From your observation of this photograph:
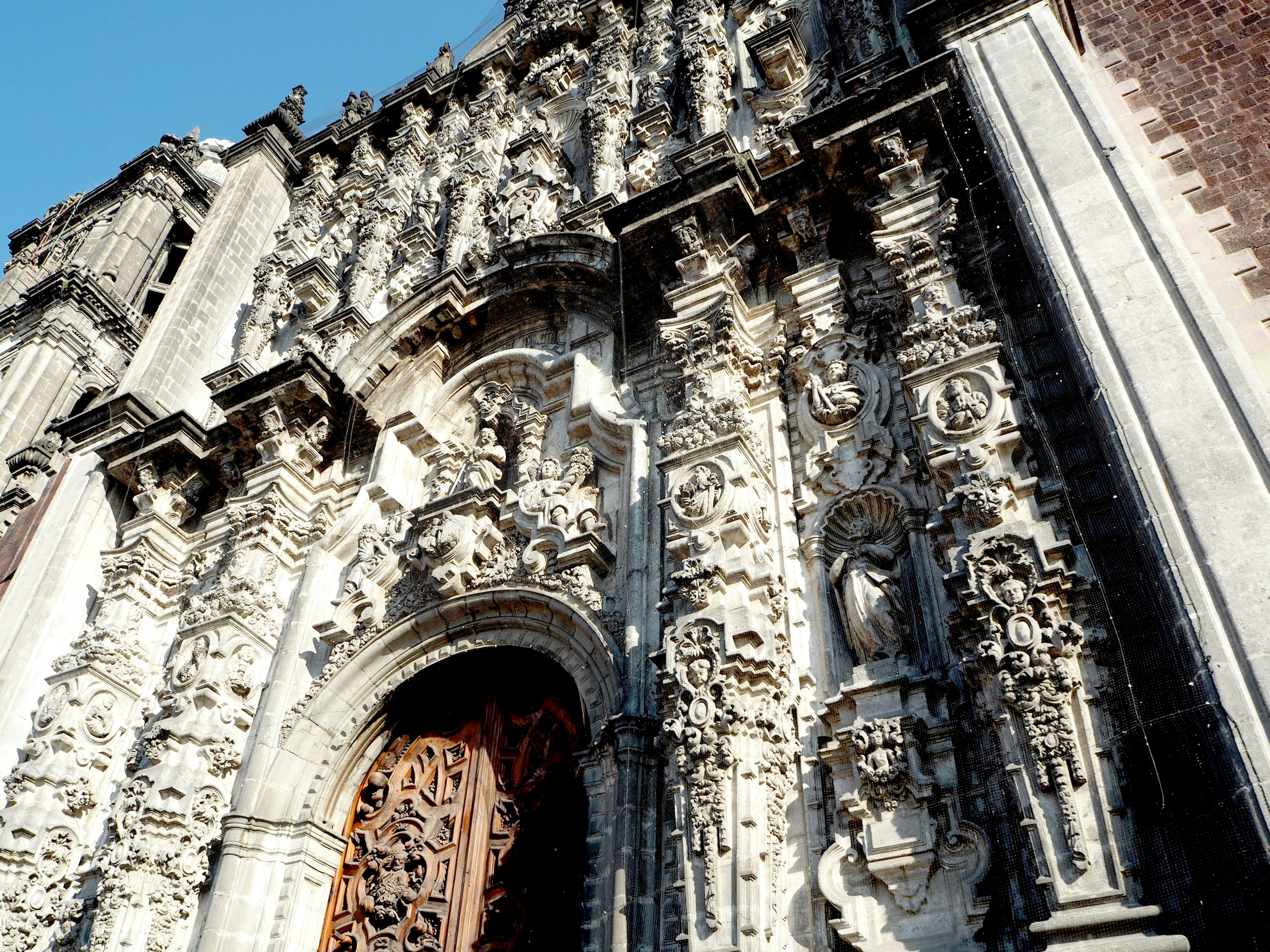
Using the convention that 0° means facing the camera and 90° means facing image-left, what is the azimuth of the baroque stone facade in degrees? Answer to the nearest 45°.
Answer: approximately 45°
